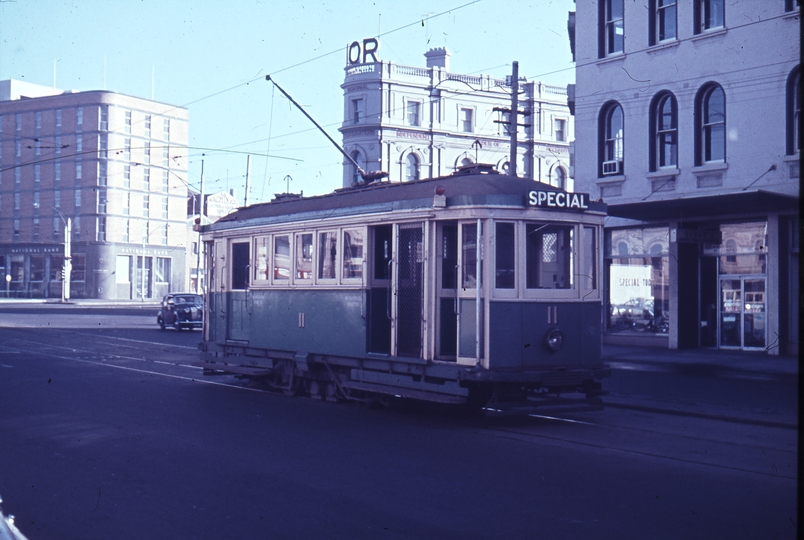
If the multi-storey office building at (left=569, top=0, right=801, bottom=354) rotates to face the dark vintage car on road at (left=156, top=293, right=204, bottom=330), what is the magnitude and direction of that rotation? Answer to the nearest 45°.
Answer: approximately 45° to its right

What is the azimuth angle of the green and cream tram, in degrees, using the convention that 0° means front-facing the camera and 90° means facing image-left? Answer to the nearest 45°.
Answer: approximately 315°

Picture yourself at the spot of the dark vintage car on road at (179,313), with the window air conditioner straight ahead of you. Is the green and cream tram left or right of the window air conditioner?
right

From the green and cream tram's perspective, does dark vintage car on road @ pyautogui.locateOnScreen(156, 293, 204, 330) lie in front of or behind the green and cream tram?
behind

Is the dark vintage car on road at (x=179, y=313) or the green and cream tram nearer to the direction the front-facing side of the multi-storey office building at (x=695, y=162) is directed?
the green and cream tram

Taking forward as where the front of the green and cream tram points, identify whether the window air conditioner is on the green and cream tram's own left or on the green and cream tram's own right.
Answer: on the green and cream tram's own left

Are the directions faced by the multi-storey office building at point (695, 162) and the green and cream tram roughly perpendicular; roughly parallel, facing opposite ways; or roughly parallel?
roughly perpendicular

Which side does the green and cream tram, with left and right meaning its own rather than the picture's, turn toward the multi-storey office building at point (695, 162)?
left

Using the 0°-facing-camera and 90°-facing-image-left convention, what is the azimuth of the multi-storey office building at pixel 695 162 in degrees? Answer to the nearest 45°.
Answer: approximately 45°
